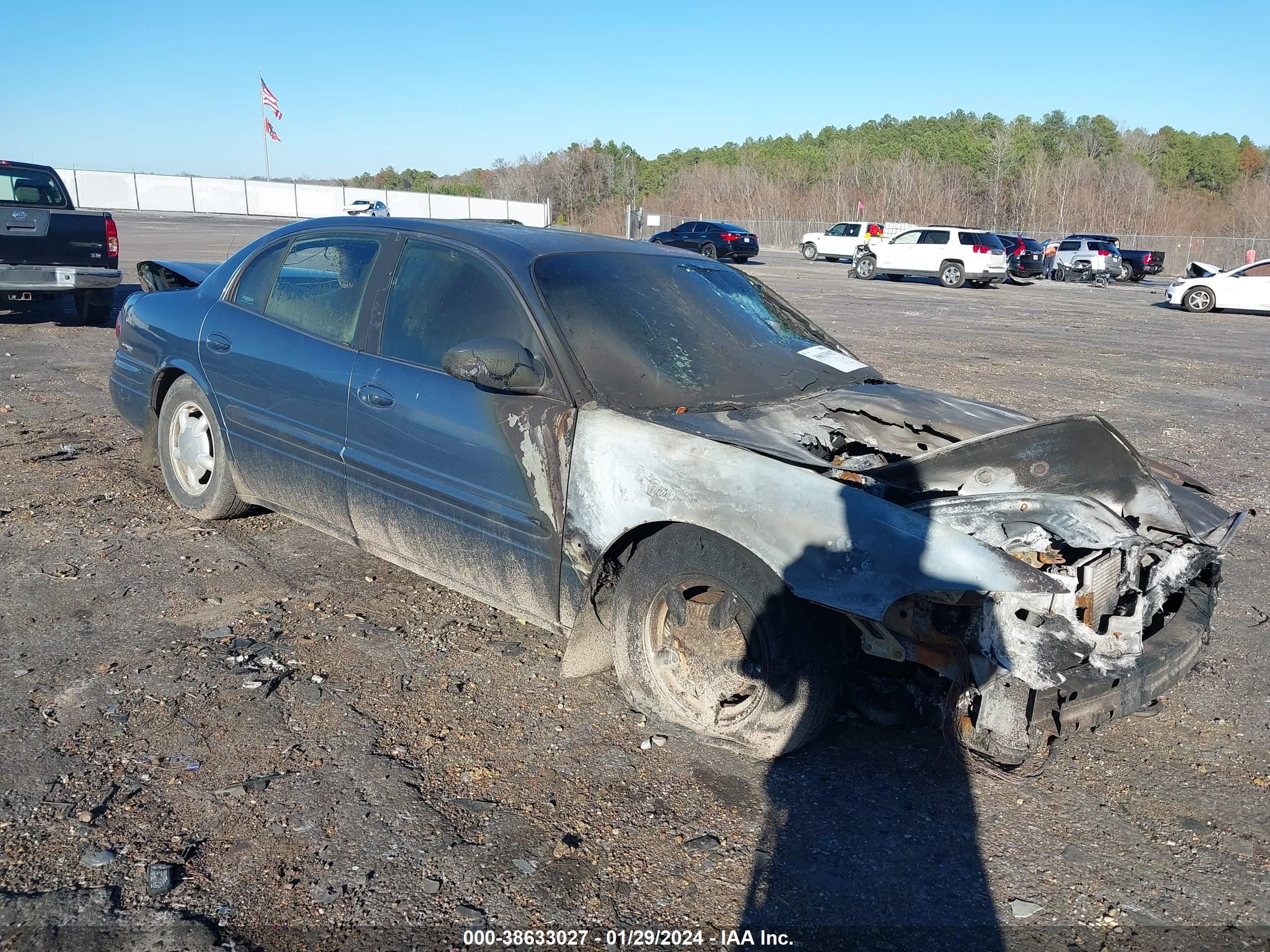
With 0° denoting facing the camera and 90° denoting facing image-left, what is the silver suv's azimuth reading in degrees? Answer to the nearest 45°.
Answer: approximately 135°

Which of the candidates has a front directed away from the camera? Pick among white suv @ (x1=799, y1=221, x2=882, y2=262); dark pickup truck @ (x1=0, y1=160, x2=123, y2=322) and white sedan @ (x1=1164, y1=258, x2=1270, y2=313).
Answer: the dark pickup truck

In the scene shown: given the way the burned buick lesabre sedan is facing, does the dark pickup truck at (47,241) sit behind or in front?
behind

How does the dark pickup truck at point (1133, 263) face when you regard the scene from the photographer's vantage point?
facing away from the viewer and to the left of the viewer

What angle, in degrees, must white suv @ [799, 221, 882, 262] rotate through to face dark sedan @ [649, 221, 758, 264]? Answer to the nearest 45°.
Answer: approximately 45° to its left

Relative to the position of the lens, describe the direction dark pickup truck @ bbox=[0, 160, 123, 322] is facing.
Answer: facing away from the viewer

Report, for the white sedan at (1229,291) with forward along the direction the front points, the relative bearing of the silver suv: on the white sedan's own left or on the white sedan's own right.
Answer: on the white sedan's own right

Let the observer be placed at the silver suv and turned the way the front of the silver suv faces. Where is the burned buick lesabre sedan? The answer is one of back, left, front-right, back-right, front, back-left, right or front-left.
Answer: back-left

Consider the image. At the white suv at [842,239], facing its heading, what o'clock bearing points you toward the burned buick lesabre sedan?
The burned buick lesabre sedan is roughly at 9 o'clock from the white suv.

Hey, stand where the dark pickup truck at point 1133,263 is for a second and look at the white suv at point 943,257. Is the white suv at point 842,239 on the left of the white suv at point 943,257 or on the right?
right
